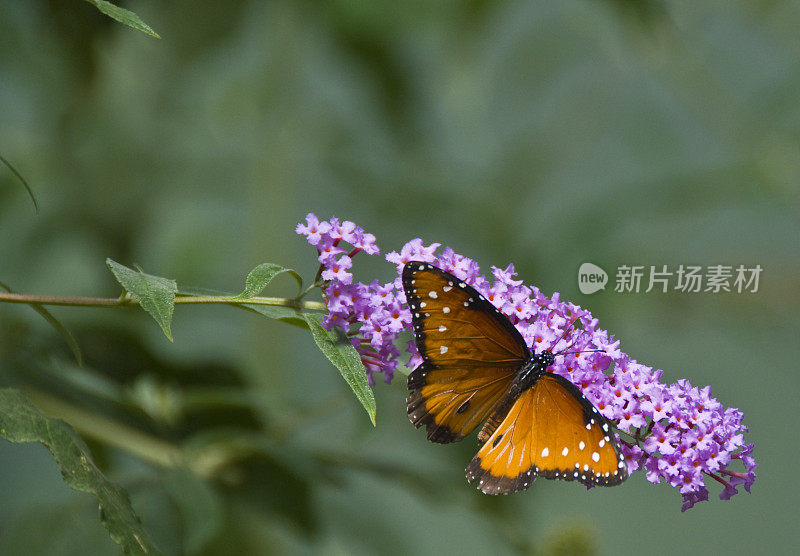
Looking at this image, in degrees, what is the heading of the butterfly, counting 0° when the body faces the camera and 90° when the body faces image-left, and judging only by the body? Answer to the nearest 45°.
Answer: approximately 225°
